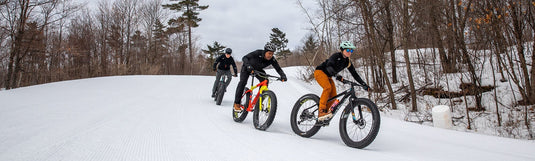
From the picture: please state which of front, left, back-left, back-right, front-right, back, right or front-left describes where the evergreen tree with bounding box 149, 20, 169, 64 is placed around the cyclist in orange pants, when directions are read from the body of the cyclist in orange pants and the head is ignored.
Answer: back

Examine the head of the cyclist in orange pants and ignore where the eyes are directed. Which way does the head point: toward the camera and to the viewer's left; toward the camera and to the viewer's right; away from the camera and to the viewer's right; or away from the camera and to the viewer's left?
toward the camera and to the viewer's right

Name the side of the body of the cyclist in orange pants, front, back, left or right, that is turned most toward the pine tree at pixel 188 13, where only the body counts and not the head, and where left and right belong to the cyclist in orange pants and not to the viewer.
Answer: back

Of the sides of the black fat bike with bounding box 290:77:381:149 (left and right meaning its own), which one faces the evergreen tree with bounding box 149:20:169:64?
back
